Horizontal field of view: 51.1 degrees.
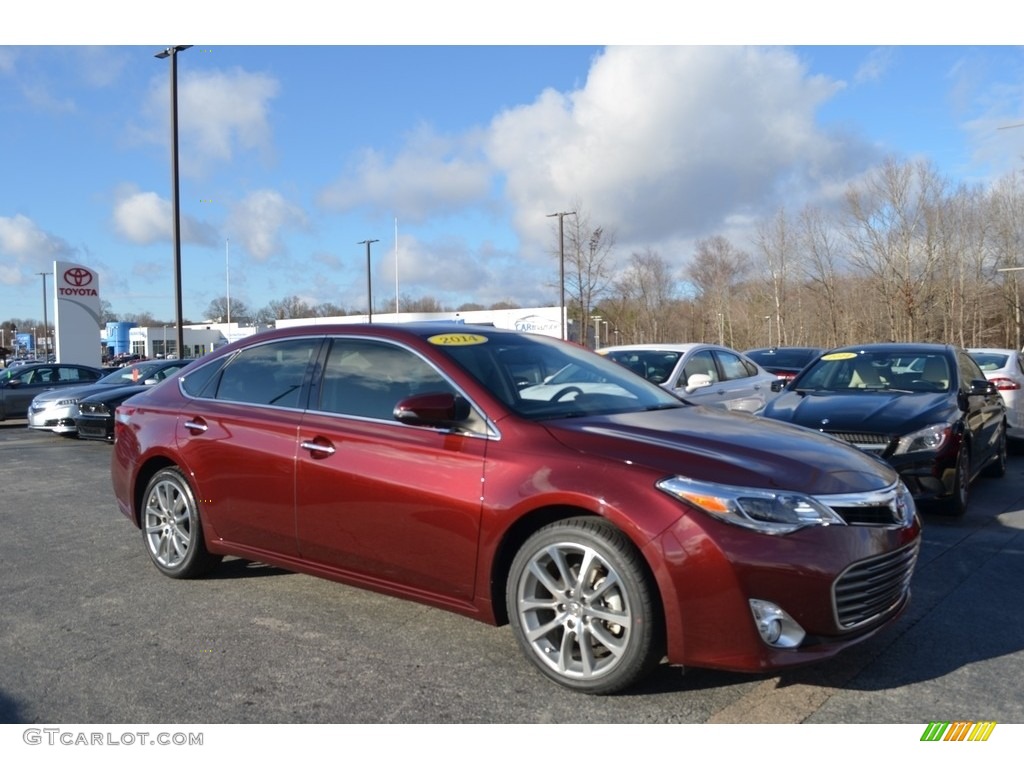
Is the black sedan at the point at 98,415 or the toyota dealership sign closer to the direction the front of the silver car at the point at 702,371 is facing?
the black sedan

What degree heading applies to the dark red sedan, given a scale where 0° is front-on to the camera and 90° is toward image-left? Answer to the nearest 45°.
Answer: approximately 315°

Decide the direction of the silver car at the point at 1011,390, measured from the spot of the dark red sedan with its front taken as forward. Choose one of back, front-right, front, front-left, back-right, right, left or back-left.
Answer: left

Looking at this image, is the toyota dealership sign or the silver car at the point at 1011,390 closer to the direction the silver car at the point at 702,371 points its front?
the toyota dealership sign

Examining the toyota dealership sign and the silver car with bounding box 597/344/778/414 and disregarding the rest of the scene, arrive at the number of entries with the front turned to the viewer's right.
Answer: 0

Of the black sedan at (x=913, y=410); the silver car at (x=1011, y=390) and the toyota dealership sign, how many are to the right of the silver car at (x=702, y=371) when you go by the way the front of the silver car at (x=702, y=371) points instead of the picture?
1

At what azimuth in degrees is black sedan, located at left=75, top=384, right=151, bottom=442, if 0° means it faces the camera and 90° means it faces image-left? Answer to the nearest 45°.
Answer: approximately 45°

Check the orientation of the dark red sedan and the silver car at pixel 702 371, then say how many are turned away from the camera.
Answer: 0

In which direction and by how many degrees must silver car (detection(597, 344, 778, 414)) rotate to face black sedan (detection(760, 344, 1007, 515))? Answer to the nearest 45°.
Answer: approximately 90° to its left

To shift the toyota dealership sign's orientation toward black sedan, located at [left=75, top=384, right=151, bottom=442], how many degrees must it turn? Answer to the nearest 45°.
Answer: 0° — it already faces it
